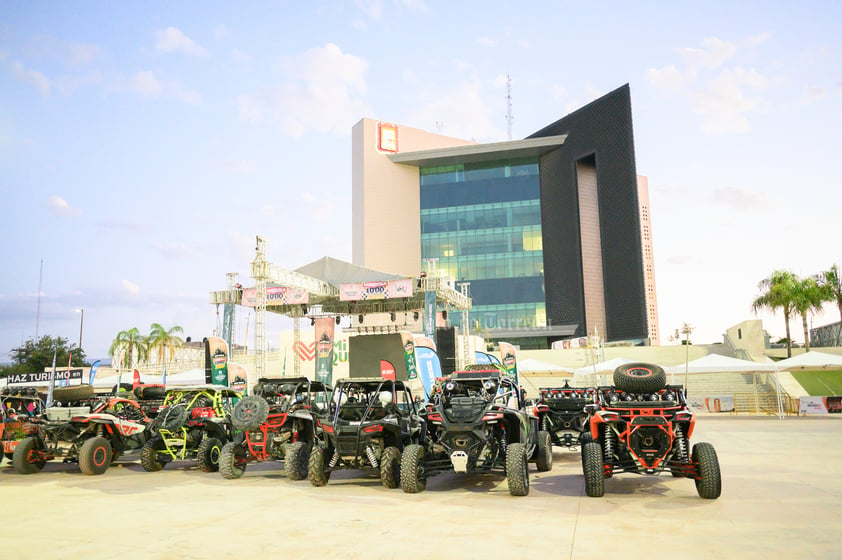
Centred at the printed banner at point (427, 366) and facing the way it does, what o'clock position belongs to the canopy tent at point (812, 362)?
The canopy tent is roughly at 9 o'clock from the printed banner.

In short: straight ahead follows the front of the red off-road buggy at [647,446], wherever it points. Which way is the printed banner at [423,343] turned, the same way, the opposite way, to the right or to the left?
the opposite way

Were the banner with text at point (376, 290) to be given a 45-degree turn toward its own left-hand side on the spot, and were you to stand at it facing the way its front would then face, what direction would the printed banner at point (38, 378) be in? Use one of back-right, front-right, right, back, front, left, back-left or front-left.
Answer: back-right

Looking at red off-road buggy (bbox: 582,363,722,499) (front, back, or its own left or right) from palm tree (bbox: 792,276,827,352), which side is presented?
front

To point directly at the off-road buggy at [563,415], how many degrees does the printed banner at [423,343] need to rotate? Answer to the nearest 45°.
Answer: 0° — it already faces it

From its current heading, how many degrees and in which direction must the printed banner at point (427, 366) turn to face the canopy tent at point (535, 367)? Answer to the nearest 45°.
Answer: approximately 135° to its left

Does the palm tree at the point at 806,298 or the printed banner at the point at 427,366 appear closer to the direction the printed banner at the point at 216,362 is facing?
the printed banner

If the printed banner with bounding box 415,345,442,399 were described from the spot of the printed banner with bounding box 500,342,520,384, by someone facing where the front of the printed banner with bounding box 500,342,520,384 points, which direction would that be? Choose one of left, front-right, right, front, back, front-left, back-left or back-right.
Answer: right

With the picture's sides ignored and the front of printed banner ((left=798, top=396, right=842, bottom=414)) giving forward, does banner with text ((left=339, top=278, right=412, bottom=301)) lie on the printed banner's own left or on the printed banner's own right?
on the printed banner's own right
